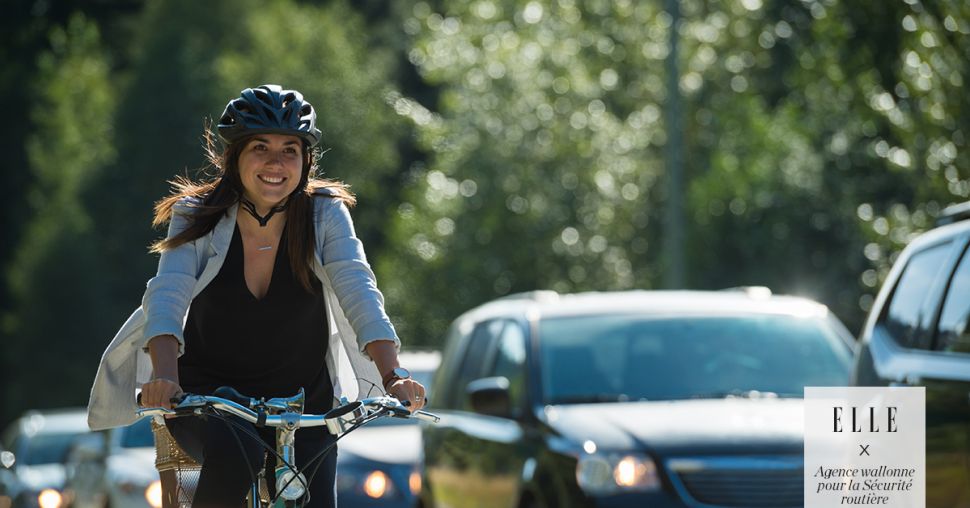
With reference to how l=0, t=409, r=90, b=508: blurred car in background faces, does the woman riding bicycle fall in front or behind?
in front

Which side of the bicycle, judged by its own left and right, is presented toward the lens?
front

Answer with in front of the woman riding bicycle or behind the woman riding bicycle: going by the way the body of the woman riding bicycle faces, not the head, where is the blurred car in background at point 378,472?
behind

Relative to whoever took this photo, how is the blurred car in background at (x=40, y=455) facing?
facing the viewer and to the right of the viewer

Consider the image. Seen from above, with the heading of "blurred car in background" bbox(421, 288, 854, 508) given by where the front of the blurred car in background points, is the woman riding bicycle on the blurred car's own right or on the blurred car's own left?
on the blurred car's own right

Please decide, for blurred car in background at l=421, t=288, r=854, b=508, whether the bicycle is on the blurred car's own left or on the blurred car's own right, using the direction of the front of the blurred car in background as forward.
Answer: on the blurred car's own right

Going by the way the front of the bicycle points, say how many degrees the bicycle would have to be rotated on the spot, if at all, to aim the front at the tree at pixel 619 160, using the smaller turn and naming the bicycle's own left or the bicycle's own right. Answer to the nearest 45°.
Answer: approximately 180°

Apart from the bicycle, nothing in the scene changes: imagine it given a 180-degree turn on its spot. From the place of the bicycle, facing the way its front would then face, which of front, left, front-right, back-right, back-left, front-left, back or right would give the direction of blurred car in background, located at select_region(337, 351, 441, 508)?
front

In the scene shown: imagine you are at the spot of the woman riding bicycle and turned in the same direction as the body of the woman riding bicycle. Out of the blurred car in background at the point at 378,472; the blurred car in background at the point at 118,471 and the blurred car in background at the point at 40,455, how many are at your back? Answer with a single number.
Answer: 3
